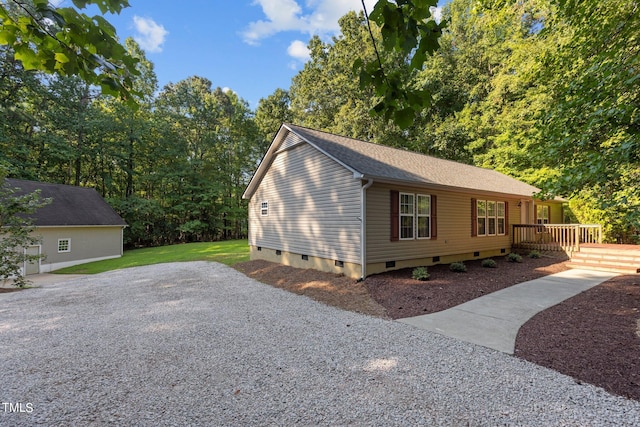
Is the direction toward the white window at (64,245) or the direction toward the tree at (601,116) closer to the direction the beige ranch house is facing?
the tree

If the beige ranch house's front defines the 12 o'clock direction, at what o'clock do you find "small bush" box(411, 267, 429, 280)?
The small bush is roughly at 2 o'clock from the beige ranch house.

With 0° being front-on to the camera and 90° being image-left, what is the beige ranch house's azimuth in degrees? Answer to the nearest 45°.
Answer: approximately 315°

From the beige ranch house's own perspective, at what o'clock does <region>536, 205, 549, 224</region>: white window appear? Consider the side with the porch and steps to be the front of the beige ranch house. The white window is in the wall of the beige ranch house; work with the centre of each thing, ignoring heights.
The white window is roughly at 9 o'clock from the beige ranch house.

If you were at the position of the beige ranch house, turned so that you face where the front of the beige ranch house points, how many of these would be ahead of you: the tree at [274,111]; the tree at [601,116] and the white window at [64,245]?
1

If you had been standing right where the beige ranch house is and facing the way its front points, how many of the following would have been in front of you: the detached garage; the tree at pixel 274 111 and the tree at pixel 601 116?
1
